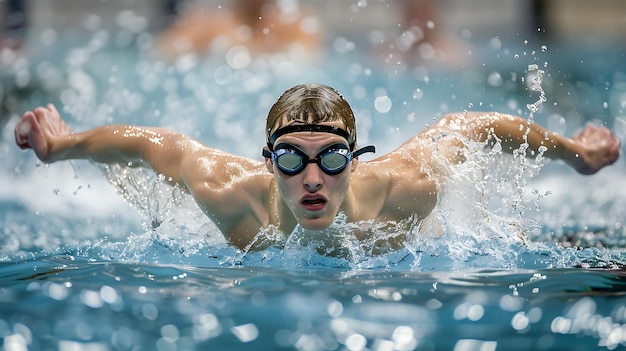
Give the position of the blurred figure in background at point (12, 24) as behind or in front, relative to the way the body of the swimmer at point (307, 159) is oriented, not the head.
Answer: behind

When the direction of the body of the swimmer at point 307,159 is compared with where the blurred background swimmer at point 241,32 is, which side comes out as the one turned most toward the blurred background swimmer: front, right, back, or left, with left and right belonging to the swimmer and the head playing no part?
back

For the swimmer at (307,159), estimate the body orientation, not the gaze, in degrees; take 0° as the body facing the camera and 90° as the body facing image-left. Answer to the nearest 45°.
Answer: approximately 0°
